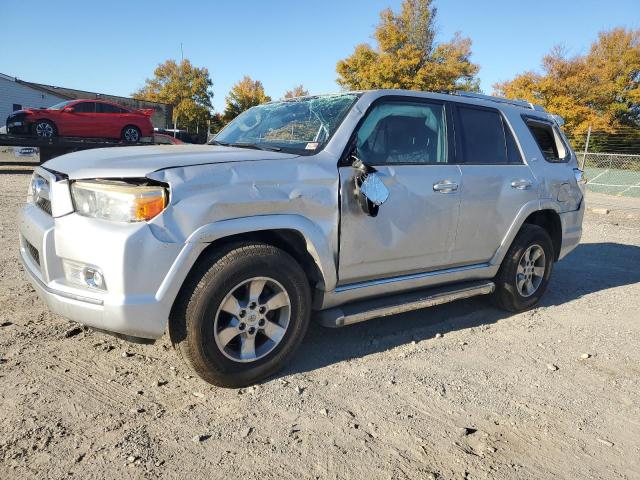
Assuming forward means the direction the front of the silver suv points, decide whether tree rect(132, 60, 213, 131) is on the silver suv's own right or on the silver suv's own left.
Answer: on the silver suv's own right

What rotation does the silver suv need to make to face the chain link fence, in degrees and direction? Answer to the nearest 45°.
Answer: approximately 180°

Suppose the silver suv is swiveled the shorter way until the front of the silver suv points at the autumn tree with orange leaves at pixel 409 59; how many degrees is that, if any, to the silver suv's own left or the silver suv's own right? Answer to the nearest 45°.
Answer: approximately 135° to the silver suv's own right

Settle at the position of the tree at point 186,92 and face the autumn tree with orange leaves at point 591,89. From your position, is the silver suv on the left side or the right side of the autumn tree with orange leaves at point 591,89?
right

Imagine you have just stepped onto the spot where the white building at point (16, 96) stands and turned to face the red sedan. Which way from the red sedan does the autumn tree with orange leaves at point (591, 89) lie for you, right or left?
left

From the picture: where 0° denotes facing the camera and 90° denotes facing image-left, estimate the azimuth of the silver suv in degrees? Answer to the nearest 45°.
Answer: approximately 45°

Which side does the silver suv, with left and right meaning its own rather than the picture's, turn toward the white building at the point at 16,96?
right

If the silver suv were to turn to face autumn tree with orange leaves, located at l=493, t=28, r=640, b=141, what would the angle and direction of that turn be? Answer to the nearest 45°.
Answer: approximately 180°

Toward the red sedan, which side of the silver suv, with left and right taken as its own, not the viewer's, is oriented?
right
